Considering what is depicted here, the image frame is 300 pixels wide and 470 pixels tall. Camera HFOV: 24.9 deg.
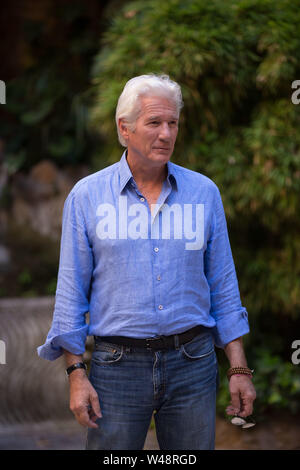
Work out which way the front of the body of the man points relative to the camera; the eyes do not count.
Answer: toward the camera

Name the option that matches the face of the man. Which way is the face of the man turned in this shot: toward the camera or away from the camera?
toward the camera
